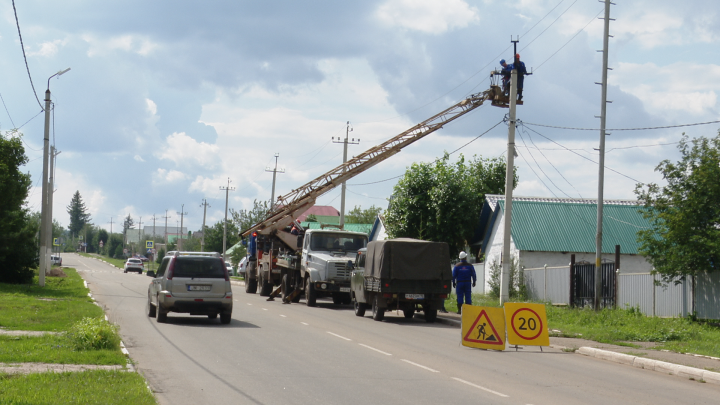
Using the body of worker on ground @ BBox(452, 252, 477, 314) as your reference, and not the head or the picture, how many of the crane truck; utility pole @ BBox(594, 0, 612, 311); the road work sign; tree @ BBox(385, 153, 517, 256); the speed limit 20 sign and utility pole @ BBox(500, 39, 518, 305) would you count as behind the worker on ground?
2

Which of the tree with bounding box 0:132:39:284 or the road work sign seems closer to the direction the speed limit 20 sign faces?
the road work sign

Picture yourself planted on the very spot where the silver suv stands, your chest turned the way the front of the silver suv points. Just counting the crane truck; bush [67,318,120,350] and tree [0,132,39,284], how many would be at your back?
1

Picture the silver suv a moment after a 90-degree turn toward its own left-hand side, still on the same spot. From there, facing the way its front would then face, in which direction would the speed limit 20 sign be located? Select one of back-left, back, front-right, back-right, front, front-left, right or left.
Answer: back-left

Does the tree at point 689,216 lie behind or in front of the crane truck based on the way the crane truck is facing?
in front

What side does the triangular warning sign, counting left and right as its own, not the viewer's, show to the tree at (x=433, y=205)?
back

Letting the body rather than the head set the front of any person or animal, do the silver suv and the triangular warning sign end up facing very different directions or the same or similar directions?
very different directions

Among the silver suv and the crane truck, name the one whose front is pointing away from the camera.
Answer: the silver suv

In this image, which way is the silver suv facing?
away from the camera

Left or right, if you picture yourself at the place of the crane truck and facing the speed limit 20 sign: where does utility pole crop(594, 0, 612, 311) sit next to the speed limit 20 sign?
left

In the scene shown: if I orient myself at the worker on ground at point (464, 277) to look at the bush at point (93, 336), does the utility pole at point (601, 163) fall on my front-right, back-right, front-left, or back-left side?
back-left
